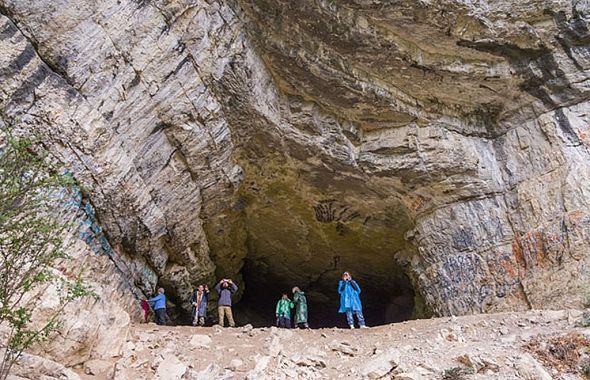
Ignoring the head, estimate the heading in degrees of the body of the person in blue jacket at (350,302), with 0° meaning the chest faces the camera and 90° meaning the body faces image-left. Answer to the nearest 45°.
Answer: approximately 0°

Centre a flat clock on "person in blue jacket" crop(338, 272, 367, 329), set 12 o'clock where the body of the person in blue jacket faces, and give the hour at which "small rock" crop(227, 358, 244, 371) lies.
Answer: The small rock is roughly at 1 o'clock from the person in blue jacket.

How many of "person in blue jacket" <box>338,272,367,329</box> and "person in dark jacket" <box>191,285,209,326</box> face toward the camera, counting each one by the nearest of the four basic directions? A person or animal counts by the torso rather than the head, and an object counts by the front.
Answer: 2

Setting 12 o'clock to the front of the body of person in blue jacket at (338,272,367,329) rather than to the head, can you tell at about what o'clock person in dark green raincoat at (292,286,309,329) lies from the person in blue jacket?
The person in dark green raincoat is roughly at 4 o'clock from the person in blue jacket.

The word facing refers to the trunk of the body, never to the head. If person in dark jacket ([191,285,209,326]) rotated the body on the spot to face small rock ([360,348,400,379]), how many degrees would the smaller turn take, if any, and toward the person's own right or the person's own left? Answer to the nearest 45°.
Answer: approximately 45° to the person's own left

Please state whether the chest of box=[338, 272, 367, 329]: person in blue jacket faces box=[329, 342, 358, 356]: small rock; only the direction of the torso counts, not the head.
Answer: yes

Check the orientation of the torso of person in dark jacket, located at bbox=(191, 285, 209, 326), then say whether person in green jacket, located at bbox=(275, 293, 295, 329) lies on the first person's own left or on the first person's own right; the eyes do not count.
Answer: on the first person's own left

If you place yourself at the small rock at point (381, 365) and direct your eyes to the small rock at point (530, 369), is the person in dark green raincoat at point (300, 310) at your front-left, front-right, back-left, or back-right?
back-left
